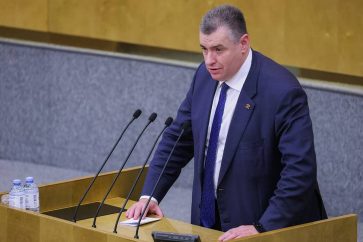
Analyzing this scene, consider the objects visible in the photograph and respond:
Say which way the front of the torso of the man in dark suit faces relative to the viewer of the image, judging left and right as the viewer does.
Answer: facing the viewer and to the left of the viewer

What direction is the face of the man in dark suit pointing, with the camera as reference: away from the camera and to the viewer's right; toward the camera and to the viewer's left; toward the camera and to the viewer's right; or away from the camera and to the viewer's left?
toward the camera and to the viewer's left
